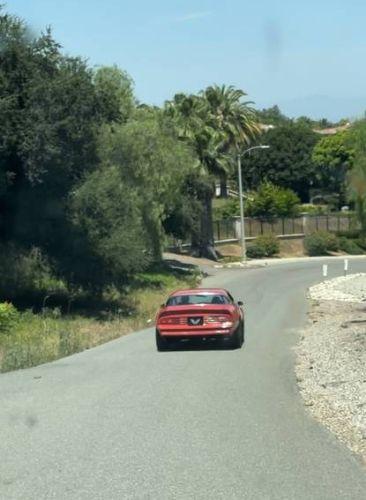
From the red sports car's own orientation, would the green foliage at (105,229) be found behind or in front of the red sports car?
in front

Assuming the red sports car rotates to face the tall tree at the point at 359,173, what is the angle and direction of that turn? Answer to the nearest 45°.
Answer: approximately 45° to its right

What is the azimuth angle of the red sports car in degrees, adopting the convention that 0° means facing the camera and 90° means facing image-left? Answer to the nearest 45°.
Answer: approximately 180°
